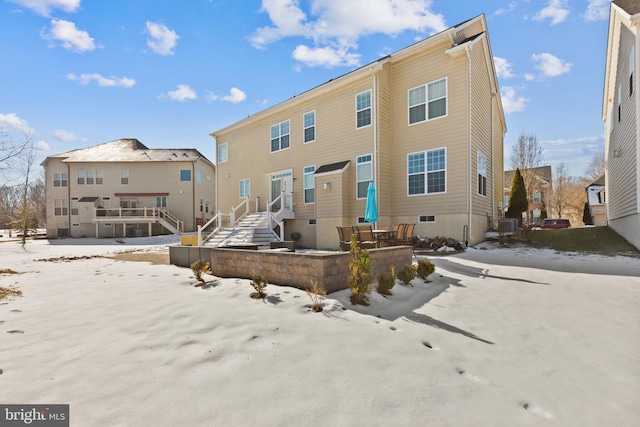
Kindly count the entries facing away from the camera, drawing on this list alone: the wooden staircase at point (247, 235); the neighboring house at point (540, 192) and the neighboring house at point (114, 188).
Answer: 1

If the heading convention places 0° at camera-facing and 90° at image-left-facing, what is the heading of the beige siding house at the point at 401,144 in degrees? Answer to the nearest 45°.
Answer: approximately 225°

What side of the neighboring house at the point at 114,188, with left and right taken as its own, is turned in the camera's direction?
back

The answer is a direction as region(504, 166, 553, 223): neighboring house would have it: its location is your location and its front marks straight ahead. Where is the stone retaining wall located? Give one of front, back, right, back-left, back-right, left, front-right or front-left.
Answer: front

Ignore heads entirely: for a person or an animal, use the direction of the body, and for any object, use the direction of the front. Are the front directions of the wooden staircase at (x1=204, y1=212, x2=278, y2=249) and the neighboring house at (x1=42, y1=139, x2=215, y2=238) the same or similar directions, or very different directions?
very different directions

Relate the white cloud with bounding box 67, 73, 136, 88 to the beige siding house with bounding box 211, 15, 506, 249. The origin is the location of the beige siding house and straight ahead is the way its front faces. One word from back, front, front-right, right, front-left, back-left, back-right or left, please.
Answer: back-left

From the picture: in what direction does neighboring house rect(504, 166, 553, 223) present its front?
toward the camera

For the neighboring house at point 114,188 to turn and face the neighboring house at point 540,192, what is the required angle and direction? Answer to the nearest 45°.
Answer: approximately 90° to its right

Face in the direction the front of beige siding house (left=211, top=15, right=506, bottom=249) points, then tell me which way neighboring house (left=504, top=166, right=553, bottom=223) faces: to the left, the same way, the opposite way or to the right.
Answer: the opposite way
